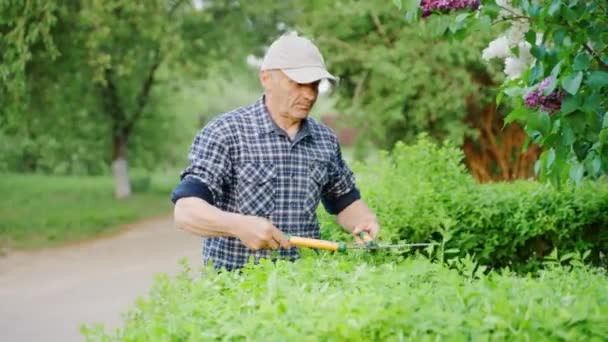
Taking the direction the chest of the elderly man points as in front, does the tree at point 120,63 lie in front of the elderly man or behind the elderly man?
behind

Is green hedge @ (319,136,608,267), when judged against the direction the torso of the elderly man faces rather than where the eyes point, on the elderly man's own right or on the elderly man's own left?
on the elderly man's own left

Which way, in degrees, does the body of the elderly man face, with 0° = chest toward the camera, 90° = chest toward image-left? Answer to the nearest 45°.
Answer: approximately 315°

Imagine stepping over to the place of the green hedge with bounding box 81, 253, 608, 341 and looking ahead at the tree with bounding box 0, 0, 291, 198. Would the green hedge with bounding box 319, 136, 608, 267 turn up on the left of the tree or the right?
right

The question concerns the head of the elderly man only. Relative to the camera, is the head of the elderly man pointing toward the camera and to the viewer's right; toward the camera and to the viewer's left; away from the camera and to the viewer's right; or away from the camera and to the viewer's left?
toward the camera and to the viewer's right

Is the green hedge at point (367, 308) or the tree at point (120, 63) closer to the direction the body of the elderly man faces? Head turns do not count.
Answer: the green hedge

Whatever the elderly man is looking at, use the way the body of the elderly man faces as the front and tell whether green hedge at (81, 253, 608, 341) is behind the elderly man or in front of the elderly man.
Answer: in front
